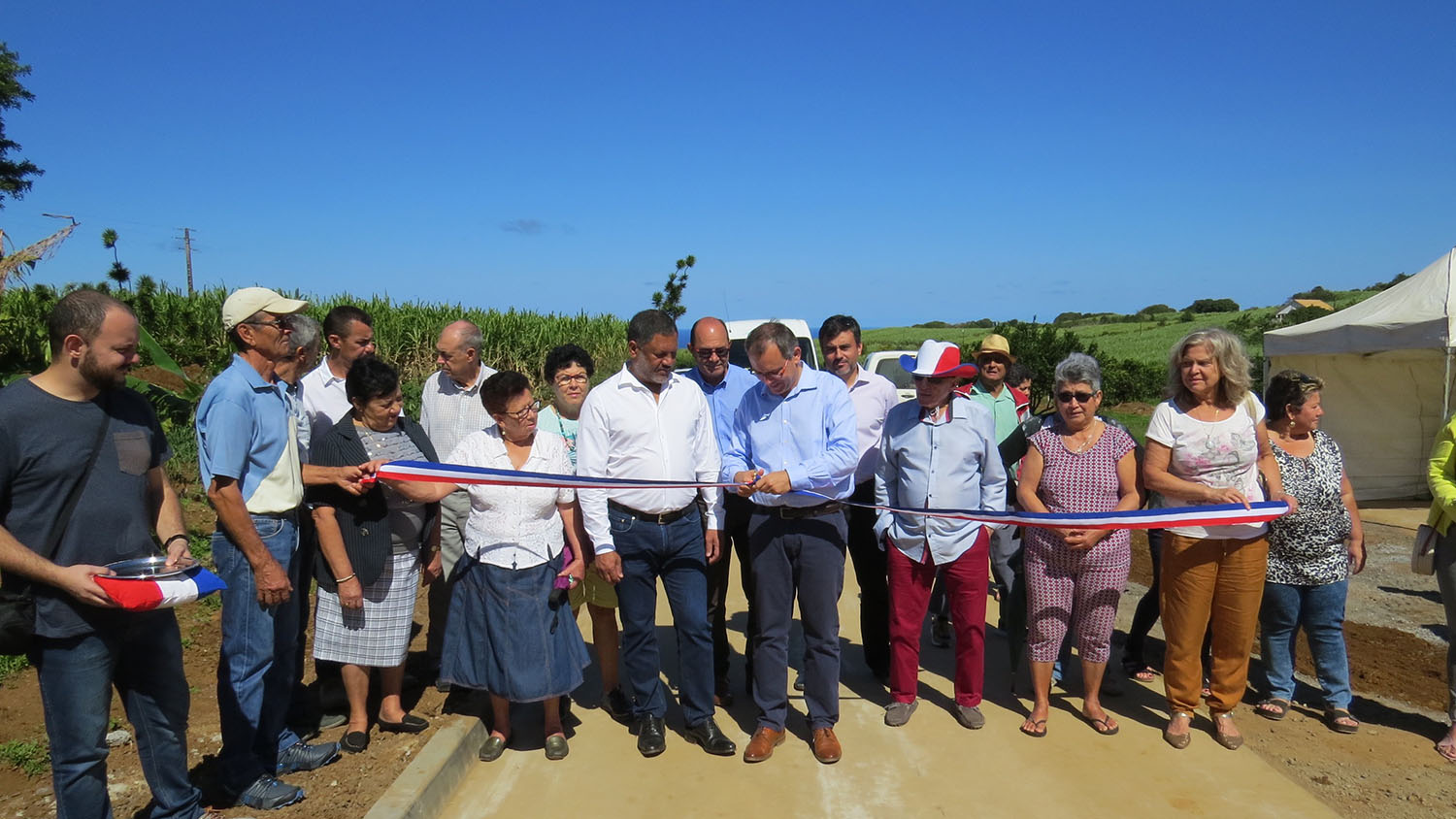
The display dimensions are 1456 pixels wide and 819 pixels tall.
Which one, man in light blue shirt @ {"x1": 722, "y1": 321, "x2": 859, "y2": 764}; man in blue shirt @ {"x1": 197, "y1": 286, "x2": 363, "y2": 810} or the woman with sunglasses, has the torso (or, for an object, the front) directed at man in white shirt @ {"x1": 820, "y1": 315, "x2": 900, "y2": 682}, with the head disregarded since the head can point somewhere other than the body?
the man in blue shirt

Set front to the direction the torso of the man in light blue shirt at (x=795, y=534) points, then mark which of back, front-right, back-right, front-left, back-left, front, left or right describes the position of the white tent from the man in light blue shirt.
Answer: back-left

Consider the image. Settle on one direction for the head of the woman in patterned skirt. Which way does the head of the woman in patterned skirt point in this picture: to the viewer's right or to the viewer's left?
to the viewer's right

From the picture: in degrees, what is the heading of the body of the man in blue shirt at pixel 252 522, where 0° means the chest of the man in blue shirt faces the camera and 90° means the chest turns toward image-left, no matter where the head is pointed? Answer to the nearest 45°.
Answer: approximately 270°

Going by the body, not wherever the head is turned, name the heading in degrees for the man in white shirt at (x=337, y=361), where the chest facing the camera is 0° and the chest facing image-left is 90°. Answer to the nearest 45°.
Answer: approximately 315°

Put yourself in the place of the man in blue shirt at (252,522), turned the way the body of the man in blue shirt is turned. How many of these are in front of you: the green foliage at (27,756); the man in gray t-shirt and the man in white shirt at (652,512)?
1

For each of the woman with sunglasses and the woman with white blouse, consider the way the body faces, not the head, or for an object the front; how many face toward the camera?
2

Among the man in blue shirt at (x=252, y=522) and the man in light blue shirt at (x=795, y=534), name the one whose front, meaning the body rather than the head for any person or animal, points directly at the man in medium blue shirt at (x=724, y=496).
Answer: the man in blue shirt

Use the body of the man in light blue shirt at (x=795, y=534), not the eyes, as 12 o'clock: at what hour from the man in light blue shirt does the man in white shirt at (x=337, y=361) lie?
The man in white shirt is roughly at 3 o'clock from the man in light blue shirt.

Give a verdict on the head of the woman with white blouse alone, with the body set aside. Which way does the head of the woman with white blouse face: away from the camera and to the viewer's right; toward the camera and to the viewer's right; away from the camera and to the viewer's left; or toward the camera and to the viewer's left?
toward the camera and to the viewer's right

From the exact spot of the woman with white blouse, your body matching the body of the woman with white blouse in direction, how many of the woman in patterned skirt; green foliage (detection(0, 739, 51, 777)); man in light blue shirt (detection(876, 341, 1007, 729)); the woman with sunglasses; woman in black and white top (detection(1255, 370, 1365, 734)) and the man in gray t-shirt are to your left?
3

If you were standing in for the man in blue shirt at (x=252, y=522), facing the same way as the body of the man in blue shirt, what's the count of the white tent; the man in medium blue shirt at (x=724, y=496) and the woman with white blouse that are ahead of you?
3

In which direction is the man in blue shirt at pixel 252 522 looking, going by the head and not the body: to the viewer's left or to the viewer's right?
to the viewer's right

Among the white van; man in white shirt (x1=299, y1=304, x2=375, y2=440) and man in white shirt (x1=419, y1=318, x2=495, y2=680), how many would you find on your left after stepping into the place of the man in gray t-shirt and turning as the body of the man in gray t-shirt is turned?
3

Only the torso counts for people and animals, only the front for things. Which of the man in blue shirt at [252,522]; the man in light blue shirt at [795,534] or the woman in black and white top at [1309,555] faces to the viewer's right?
the man in blue shirt
